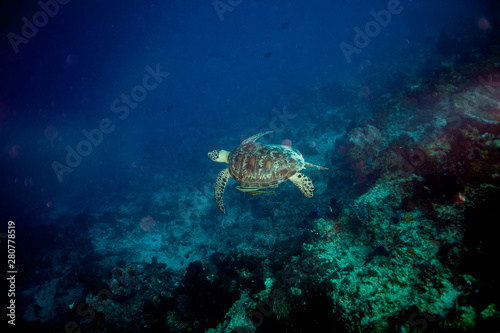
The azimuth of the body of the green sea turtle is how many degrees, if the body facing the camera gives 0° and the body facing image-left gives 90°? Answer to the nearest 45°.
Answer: approximately 90°

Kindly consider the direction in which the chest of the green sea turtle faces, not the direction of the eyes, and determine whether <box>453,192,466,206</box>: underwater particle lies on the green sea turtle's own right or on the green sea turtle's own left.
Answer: on the green sea turtle's own left

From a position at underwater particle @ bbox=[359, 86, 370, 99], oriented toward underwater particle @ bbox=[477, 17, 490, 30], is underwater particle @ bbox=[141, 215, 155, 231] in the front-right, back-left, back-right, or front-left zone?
back-right
